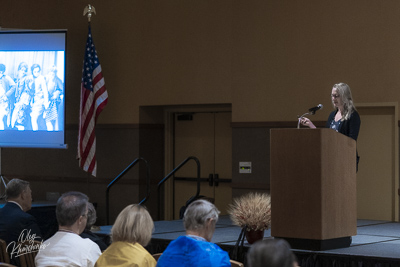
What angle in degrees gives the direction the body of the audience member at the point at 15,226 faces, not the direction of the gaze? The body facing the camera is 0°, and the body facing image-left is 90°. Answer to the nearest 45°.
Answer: approximately 225°

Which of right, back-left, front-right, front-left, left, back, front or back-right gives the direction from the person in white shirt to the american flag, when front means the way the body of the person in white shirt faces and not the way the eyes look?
front-left

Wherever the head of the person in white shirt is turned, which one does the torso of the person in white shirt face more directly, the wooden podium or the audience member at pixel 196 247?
the wooden podium

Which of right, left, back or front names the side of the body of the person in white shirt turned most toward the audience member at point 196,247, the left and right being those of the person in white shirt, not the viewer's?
right

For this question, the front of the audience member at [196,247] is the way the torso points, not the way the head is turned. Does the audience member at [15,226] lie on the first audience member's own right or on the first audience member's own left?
on the first audience member's own left

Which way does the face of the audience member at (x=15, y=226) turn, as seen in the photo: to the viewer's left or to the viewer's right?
to the viewer's right

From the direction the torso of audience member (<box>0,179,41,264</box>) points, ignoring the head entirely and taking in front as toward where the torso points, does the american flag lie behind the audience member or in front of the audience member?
in front

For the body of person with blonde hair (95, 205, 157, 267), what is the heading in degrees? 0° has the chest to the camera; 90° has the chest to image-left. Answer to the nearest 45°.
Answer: approximately 225°

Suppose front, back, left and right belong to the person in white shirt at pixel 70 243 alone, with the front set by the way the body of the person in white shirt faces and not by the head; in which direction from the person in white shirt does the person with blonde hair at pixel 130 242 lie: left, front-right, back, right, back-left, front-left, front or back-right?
right

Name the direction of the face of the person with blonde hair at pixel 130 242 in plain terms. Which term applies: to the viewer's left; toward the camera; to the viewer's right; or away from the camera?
away from the camera

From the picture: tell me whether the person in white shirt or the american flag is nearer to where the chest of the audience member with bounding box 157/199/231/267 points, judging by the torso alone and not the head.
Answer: the american flag

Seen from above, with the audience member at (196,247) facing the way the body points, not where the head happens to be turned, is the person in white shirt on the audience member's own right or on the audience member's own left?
on the audience member's own left

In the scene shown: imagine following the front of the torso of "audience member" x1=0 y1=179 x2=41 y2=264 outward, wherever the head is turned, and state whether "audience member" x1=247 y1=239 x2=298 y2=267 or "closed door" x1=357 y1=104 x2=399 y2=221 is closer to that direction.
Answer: the closed door

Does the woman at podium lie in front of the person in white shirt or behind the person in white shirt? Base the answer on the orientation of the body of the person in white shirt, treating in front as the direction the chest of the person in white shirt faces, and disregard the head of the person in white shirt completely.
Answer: in front

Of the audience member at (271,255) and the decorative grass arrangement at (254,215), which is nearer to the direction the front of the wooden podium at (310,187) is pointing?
the audience member
